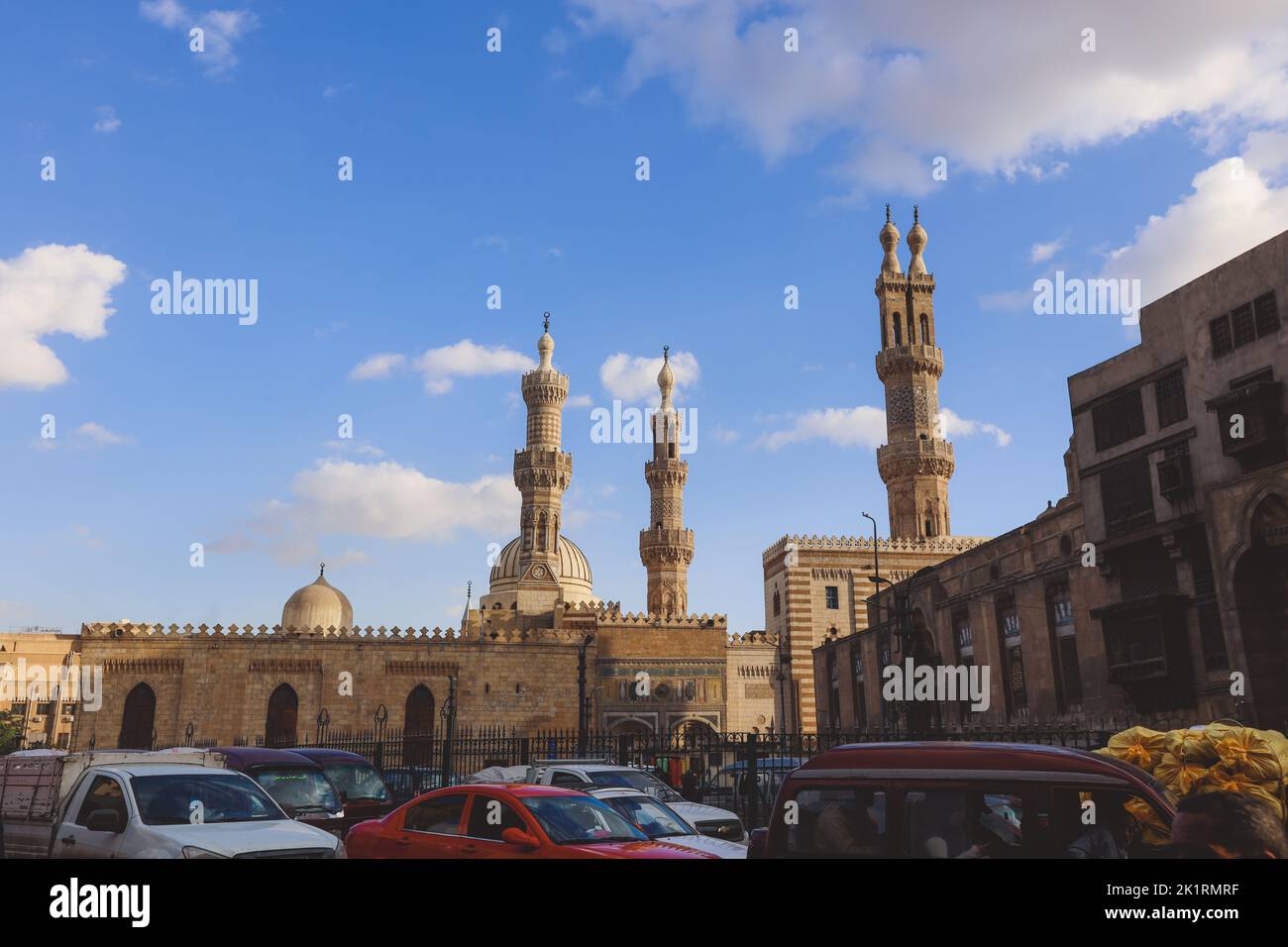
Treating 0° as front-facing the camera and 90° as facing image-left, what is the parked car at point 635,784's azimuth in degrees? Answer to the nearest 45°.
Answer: approximately 315°

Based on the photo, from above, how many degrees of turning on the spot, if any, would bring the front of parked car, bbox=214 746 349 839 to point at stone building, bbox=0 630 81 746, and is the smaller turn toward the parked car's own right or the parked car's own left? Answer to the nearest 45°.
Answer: approximately 135° to the parked car's own left

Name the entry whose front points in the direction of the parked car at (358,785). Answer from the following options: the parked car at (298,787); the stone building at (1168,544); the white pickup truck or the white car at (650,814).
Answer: the stone building

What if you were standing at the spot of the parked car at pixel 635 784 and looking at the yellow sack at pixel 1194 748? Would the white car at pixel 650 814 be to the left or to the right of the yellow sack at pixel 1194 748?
right

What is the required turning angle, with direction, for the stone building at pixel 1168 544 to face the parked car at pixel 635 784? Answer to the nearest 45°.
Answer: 0° — it already faces it

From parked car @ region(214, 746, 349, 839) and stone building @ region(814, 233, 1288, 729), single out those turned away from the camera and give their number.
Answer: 0

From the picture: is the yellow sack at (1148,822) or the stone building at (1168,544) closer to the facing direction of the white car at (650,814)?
the yellow sack

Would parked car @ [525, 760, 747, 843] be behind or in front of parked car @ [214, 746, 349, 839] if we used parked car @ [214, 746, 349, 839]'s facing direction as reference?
in front

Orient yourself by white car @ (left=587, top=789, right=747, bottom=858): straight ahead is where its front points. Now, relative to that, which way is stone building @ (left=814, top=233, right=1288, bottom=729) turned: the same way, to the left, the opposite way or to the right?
to the right

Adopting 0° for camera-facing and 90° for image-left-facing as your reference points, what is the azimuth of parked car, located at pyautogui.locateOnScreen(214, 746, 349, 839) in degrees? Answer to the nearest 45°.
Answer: approximately 315°
